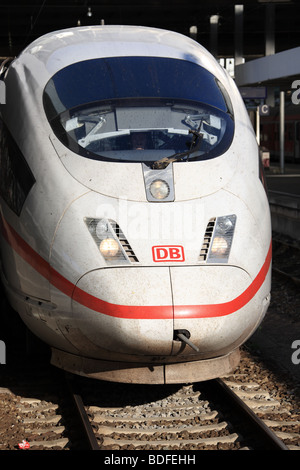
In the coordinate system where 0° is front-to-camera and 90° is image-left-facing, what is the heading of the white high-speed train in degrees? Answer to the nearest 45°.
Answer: approximately 0°
